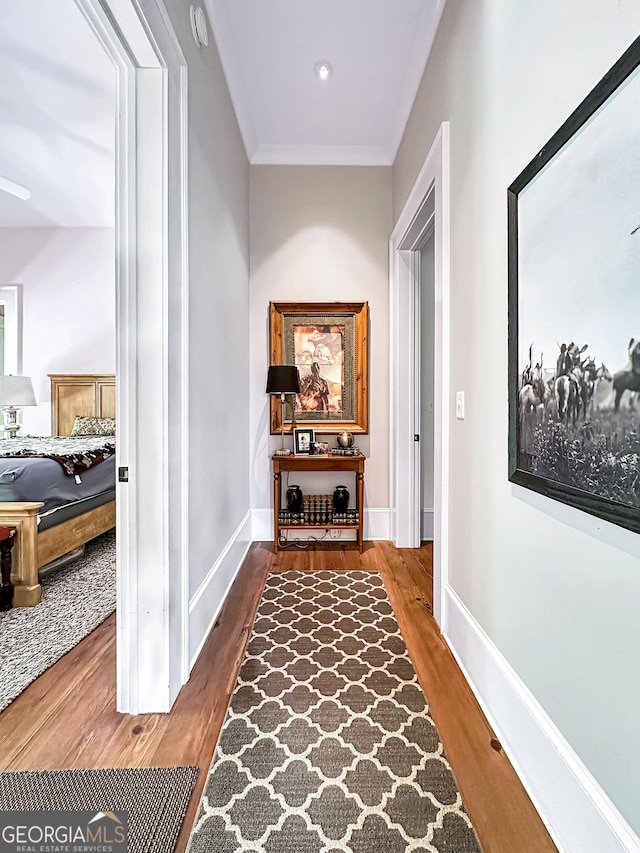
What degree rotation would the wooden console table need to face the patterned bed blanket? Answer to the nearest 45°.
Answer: approximately 90° to its right

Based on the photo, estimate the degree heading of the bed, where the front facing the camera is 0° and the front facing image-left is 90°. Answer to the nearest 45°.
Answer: approximately 45°

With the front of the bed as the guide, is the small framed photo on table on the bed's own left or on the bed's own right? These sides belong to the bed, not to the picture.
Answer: on the bed's own left

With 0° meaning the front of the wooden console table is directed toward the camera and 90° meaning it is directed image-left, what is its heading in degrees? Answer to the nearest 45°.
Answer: approximately 0°

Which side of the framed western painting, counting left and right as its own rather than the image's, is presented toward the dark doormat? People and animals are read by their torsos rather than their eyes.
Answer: front

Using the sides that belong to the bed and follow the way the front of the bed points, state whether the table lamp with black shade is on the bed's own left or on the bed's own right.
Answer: on the bed's own left

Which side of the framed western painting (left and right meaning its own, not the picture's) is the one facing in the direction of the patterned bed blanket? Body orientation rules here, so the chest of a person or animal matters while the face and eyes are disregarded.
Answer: right

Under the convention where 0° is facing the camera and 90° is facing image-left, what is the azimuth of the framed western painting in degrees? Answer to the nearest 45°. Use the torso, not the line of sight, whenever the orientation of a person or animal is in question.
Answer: approximately 0°

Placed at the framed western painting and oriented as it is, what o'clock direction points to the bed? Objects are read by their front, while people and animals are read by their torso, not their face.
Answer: The bed is roughly at 2 o'clock from the framed western painting.

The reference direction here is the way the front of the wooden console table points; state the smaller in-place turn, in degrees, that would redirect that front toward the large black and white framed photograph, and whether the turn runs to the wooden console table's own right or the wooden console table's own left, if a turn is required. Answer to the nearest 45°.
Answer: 0° — it already faces it

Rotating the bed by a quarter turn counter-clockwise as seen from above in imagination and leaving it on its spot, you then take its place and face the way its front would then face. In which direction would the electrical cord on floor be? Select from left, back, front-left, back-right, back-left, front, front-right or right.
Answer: front-left
